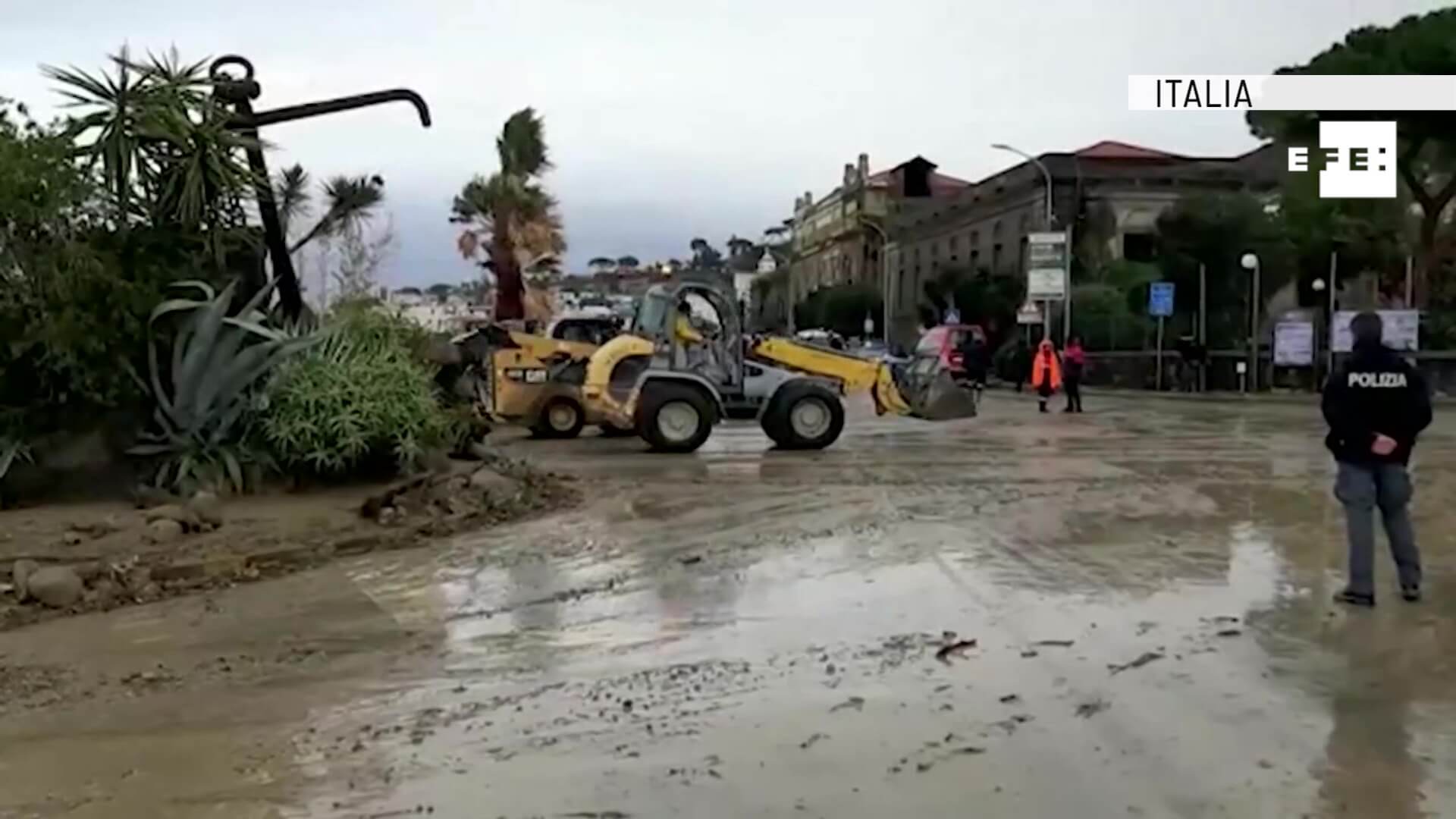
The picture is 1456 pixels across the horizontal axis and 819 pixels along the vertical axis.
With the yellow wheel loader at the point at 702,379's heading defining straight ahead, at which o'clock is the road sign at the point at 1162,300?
The road sign is roughly at 10 o'clock from the yellow wheel loader.

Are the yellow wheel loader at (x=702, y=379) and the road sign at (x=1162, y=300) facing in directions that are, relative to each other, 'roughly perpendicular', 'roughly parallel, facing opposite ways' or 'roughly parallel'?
roughly perpendicular

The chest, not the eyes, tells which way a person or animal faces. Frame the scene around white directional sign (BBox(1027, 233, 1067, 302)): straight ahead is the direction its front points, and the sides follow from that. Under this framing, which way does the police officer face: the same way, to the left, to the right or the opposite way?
the opposite way

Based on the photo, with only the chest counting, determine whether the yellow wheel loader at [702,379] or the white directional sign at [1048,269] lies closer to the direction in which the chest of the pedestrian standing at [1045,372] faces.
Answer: the yellow wheel loader

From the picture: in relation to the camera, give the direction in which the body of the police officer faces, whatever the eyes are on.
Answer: away from the camera

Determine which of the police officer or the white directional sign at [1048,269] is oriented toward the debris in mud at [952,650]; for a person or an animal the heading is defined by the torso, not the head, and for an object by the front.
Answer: the white directional sign

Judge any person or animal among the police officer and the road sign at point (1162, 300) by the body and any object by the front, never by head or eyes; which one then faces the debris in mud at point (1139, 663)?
the road sign

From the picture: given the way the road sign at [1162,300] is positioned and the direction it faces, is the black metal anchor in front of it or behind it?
in front

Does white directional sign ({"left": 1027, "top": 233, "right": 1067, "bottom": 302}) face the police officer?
yes

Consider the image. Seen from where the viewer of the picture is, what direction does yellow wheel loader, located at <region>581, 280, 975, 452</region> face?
facing to the right of the viewer

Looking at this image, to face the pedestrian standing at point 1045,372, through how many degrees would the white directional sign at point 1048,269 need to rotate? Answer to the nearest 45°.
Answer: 0° — it already faces them

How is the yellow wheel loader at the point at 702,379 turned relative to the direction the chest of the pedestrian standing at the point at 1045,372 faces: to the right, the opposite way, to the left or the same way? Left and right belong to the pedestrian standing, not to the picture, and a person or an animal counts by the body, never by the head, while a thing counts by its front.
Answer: to the left

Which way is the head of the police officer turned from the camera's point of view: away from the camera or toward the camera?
away from the camera

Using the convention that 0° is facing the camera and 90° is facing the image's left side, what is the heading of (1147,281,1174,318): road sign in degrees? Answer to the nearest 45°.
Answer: approximately 0°
